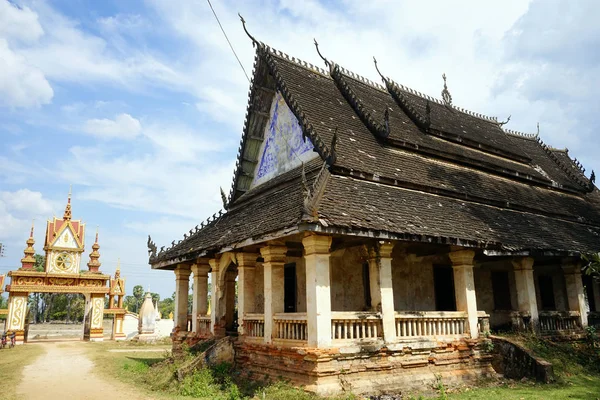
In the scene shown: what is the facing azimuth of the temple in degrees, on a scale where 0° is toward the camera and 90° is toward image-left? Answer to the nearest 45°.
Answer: approximately 45°
